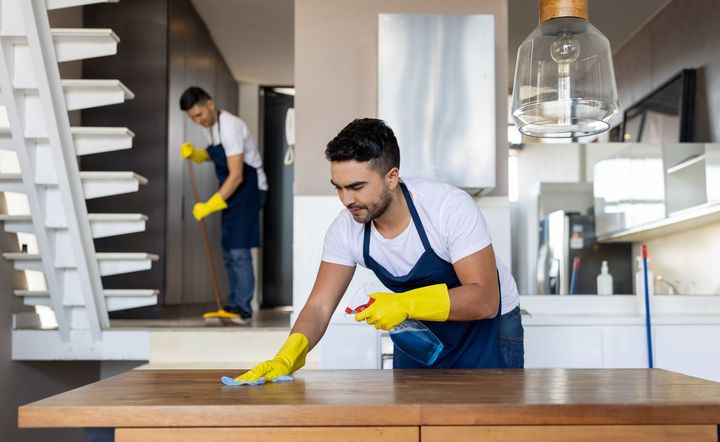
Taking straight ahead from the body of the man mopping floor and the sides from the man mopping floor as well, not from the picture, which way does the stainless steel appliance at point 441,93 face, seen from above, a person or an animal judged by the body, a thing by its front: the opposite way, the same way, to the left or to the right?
to the left

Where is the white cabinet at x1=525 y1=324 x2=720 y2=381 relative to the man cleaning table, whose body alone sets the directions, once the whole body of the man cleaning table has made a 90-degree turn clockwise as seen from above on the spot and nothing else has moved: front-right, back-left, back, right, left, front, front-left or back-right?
right

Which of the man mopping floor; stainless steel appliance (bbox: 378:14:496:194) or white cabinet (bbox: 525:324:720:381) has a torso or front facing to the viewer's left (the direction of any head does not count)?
the man mopping floor

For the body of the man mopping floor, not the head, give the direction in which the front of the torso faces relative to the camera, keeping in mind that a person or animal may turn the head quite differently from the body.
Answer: to the viewer's left

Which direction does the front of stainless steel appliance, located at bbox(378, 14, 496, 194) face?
toward the camera

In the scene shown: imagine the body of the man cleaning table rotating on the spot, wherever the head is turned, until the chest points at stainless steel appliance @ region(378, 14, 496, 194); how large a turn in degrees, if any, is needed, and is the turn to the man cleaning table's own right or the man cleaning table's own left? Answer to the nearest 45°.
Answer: approximately 135° to the man cleaning table's own right

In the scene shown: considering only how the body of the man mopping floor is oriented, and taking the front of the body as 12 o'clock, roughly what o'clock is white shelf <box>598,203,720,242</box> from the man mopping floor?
The white shelf is roughly at 7 o'clock from the man mopping floor.

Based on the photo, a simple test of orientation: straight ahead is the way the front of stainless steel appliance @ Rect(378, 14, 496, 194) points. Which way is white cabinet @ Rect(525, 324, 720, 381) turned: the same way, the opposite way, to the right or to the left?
the same way

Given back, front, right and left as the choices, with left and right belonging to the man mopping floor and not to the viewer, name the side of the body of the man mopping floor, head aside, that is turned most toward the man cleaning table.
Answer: left

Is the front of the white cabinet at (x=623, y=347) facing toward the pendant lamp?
yes

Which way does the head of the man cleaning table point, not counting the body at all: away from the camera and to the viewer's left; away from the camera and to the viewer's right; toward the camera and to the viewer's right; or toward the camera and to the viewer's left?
toward the camera and to the viewer's left

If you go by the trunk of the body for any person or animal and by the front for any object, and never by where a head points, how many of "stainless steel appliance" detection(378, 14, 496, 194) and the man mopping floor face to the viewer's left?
1

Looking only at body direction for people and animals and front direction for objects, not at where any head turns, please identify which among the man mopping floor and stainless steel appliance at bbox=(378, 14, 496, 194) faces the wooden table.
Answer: the stainless steel appliance

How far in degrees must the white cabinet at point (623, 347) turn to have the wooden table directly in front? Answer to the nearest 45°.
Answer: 0° — it already faces it

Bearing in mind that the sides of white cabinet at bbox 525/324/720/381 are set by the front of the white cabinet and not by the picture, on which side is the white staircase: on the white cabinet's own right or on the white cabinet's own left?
on the white cabinet's own right

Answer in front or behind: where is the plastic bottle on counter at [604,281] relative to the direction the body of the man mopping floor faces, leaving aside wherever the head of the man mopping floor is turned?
behind
